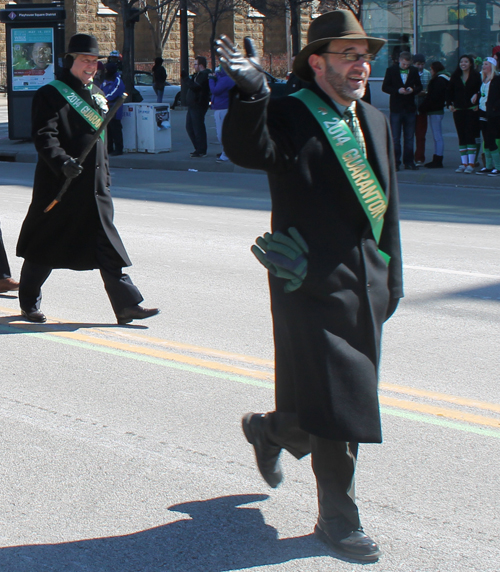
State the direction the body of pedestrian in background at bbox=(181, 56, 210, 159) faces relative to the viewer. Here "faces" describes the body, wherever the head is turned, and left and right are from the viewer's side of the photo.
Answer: facing to the left of the viewer

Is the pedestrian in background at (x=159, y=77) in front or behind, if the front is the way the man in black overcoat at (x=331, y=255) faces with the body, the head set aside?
behind

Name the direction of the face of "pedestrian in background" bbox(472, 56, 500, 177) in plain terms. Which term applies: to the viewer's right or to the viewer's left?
to the viewer's left

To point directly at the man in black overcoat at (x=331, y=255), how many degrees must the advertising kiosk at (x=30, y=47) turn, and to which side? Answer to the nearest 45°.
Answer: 0° — it already faces them

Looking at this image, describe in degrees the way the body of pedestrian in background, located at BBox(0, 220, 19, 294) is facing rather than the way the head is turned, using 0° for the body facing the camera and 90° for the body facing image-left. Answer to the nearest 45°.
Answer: approximately 270°

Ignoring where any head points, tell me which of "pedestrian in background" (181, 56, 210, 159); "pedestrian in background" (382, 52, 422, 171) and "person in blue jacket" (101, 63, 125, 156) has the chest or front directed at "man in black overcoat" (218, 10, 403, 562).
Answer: "pedestrian in background" (382, 52, 422, 171)

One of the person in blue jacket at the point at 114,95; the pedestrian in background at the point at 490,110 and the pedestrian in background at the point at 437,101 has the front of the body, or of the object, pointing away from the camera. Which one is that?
the person in blue jacket
